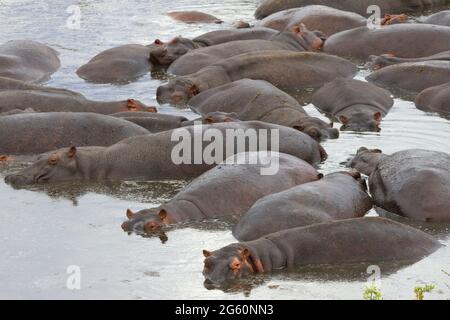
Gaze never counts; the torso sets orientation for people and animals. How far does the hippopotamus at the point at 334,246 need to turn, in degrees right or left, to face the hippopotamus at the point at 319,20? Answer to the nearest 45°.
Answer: approximately 135° to its right

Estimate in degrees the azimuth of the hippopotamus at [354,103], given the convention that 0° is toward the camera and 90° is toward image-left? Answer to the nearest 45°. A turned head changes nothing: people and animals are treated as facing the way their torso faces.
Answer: approximately 0°

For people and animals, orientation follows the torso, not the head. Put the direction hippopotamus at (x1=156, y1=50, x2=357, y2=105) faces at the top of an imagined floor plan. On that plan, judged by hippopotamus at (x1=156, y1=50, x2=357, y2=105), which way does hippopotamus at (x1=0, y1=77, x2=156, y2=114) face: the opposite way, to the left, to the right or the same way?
the opposite way

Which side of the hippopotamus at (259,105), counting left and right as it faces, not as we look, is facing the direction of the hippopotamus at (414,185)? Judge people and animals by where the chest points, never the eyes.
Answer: front

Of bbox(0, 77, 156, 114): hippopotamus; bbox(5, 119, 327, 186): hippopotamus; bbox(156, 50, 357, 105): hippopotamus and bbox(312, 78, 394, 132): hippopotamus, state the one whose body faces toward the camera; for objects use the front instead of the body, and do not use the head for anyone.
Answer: bbox(312, 78, 394, 132): hippopotamus

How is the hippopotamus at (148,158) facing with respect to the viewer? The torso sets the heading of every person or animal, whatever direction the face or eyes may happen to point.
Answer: to the viewer's left

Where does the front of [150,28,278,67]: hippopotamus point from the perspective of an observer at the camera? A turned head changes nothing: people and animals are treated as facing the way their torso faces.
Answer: facing the viewer and to the left of the viewer

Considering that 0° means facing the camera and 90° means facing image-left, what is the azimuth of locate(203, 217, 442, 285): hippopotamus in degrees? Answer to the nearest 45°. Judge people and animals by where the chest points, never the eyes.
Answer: approximately 45°

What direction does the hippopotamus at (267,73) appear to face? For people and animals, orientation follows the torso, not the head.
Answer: to the viewer's left

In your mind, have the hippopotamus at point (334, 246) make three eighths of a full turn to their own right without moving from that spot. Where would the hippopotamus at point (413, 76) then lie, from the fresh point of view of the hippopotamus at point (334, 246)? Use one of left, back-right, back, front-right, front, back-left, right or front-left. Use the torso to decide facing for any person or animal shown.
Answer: front

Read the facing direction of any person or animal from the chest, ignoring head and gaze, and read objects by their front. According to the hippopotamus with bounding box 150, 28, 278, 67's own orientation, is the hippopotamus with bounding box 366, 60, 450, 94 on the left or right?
on its left

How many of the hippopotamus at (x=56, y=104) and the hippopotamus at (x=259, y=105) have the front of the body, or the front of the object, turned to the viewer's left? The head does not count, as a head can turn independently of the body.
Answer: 0
